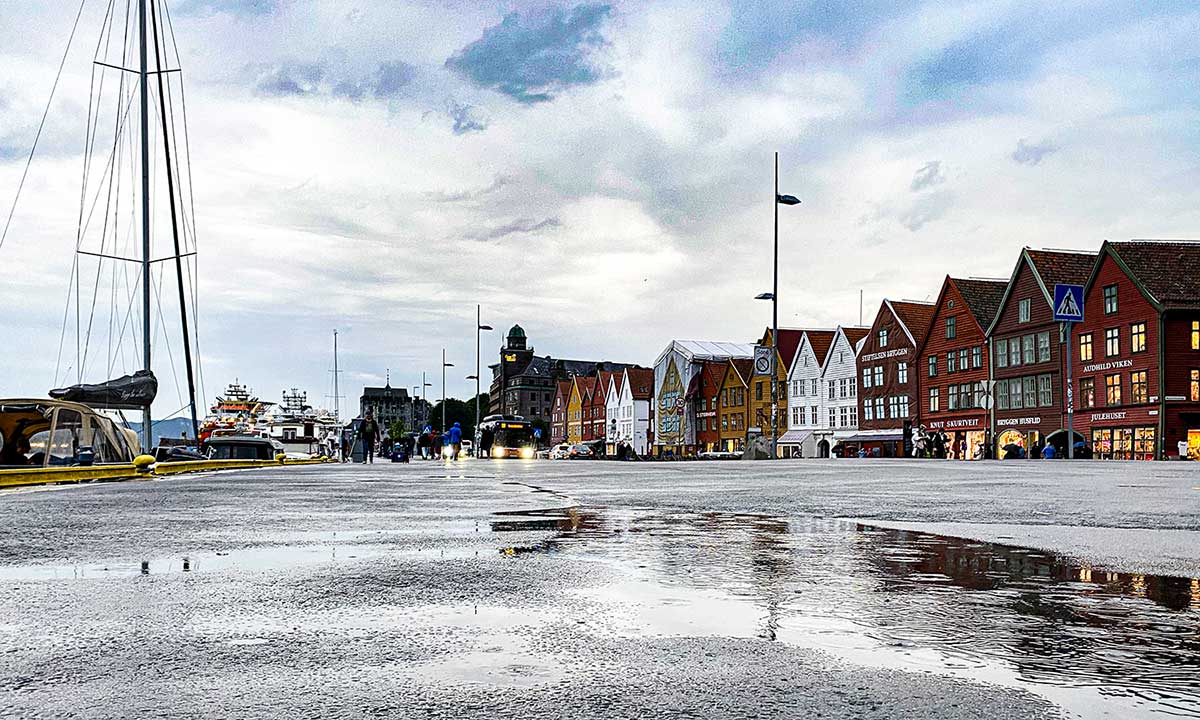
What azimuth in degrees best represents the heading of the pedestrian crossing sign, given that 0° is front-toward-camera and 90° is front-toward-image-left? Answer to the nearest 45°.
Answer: approximately 0°

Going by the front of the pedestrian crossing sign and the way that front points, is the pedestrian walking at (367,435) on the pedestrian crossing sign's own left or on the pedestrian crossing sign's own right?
on the pedestrian crossing sign's own right
